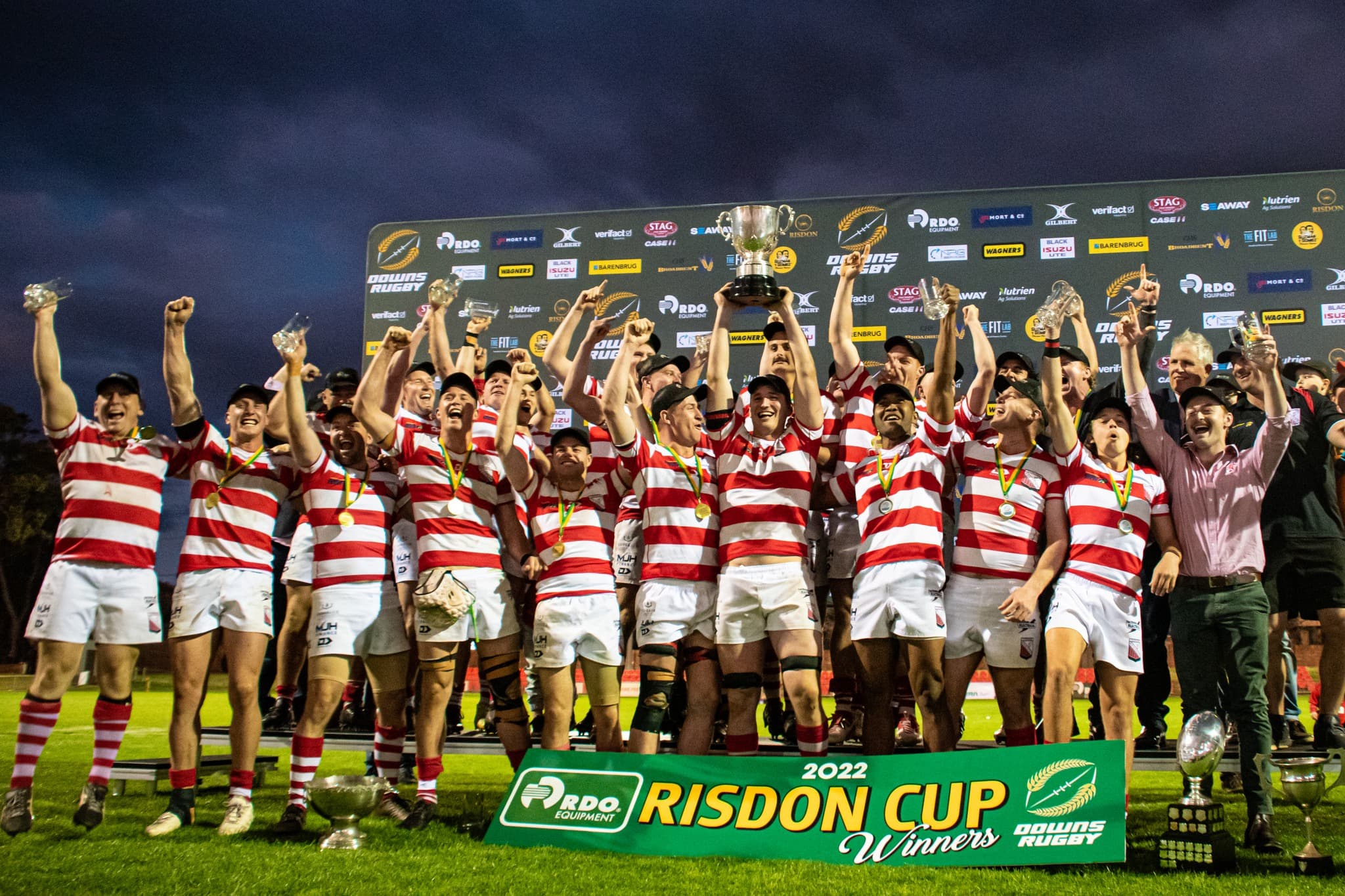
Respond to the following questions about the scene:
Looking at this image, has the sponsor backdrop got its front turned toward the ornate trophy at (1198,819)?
yes

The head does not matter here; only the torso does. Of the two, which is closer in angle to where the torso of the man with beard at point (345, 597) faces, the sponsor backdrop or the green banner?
the green banner

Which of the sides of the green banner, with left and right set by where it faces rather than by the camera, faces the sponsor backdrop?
back

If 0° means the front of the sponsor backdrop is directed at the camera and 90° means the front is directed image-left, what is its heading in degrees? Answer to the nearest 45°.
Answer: approximately 0°

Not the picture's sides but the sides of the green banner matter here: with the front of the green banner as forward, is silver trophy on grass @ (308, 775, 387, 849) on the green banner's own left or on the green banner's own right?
on the green banner's own right

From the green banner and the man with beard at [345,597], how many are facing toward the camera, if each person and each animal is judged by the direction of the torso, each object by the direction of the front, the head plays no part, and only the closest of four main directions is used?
2

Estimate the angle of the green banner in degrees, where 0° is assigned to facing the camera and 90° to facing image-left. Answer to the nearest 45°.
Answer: approximately 0°

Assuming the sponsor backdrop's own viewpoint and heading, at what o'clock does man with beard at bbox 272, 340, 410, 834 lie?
The man with beard is roughly at 1 o'clock from the sponsor backdrop.
